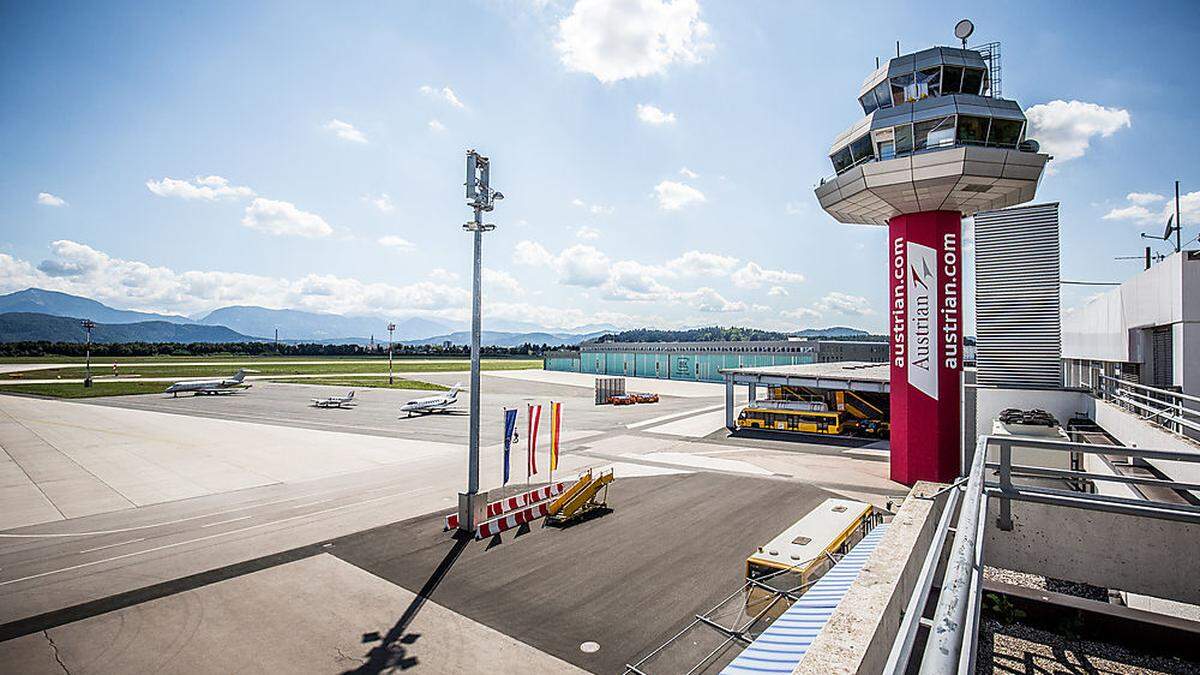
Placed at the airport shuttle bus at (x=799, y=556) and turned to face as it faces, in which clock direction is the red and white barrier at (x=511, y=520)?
The red and white barrier is roughly at 2 o'clock from the airport shuttle bus.

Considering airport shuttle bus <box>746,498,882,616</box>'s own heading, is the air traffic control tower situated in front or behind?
behind

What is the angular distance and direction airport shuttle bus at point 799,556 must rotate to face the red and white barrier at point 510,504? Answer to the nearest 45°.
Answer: approximately 45° to its right

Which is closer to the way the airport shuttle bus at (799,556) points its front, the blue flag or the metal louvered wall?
the blue flag

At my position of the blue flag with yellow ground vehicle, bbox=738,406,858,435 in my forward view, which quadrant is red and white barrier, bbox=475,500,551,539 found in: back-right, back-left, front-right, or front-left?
back-right

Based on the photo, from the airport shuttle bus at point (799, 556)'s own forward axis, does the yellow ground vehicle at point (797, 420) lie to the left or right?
on its right
